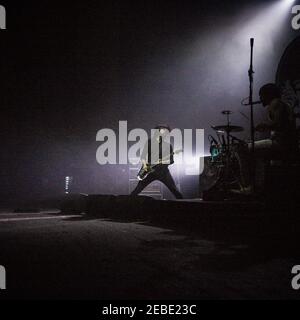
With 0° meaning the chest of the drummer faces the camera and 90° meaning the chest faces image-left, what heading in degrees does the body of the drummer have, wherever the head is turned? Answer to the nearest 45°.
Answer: approximately 90°

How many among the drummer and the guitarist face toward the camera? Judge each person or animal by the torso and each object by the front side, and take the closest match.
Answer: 1

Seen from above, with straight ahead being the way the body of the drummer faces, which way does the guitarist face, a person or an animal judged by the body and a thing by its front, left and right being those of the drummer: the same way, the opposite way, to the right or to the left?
to the left

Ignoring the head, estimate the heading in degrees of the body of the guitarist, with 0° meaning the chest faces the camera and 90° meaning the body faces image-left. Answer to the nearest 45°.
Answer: approximately 0°
